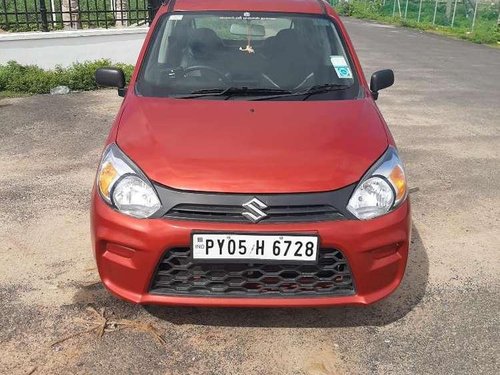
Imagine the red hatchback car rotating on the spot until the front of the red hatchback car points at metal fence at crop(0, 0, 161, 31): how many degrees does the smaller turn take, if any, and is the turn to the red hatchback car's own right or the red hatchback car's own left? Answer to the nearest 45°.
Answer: approximately 180°

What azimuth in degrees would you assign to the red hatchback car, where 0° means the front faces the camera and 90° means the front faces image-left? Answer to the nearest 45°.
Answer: approximately 0°

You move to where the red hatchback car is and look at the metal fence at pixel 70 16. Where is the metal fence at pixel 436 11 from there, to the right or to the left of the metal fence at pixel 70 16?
right

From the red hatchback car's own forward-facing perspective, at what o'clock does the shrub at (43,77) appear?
The shrub is roughly at 5 o'clock from the red hatchback car.

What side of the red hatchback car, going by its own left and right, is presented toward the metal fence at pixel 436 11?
back
